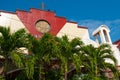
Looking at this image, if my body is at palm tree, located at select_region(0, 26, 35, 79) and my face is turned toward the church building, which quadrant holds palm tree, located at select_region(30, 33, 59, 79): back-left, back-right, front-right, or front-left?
front-right

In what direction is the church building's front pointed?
toward the camera

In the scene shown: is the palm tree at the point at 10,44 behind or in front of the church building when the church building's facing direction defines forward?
in front

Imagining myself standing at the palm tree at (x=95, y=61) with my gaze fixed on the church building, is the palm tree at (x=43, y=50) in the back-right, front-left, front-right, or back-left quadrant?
front-left
